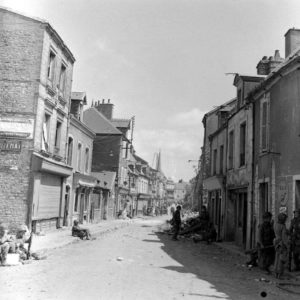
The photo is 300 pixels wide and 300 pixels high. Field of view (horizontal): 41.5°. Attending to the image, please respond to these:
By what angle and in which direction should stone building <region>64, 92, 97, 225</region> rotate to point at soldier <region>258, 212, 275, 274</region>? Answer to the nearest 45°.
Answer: approximately 45° to its right

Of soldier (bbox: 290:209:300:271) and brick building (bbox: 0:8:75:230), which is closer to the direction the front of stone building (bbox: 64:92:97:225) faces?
the soldier

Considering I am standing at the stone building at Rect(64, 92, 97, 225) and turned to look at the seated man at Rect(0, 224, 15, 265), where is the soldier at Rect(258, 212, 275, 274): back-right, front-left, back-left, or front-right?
front-left

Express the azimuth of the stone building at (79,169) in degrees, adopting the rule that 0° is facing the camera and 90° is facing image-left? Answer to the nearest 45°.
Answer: approximately 315°

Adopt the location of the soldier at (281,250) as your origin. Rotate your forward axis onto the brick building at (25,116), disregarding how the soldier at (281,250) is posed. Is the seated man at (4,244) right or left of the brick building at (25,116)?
left

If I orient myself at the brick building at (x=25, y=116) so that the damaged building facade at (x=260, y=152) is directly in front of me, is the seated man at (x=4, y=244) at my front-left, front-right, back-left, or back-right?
front-right

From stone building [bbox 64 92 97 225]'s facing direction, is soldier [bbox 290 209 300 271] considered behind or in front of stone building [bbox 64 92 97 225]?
in front

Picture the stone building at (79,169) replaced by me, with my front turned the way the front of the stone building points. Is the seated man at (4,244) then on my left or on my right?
on my right

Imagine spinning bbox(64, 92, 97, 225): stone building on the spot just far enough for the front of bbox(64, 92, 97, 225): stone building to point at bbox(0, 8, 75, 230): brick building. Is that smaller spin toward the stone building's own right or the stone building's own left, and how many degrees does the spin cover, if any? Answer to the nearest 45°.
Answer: approximately 45° to the stone building's own right

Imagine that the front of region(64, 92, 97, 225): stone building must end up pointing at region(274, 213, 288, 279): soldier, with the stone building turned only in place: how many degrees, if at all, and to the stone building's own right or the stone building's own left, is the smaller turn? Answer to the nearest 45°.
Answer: approximately 45° to the stone building's own right

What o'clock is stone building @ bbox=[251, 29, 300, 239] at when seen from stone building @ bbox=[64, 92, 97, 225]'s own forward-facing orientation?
stone building @ bbox=[251, 29, 300, 239] is roughly at 1 o'clock from stone building @ bbox=[64, 92, 97, 225].

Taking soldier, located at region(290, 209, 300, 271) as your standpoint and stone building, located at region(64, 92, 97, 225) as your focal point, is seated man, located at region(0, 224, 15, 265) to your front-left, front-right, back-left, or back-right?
front-left
